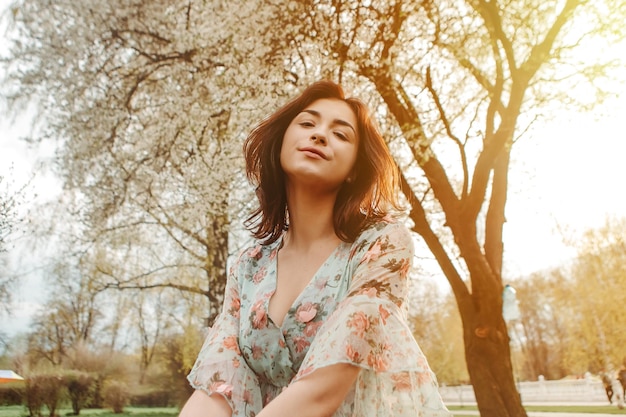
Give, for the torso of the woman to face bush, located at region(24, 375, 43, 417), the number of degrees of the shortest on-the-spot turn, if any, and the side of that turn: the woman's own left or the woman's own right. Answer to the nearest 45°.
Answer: approximately 90° to the woman's own right

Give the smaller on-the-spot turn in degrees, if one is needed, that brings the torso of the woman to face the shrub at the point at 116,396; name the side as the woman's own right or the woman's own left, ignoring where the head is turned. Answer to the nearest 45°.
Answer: approximately 135° to the woman's own right

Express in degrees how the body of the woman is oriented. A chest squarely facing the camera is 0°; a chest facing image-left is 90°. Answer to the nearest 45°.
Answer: approximately 45°

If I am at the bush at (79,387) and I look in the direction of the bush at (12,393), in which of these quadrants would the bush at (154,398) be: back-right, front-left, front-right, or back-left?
back-left

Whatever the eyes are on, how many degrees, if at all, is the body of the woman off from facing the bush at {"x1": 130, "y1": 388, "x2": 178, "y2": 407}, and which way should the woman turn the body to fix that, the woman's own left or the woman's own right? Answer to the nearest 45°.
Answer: approximately 135° to the woman's own right

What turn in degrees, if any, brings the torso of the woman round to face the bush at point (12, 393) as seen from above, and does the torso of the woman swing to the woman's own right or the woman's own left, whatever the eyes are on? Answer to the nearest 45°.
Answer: approximately 90° to the woman's own right

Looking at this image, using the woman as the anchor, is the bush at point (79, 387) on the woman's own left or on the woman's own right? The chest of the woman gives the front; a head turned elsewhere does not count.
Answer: on the woman's own right
